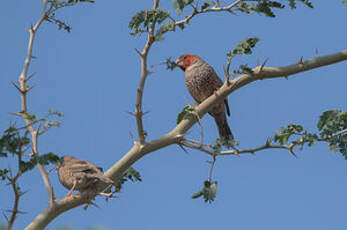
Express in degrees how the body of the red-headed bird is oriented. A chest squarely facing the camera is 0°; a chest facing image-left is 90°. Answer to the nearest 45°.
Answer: approximately 45°

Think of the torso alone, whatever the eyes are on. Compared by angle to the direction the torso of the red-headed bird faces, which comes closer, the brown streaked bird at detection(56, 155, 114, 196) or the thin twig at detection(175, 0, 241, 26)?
the brown streaked bird

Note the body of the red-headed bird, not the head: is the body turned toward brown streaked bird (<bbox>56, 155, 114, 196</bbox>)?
yes
